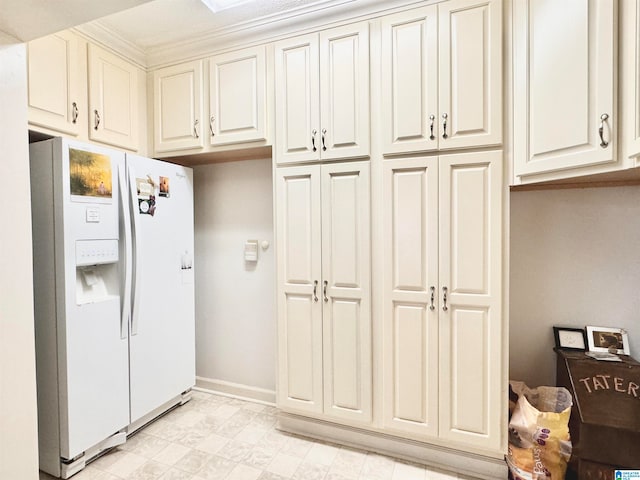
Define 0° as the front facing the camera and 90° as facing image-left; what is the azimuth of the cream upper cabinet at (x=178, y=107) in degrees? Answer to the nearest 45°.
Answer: approximately 45°

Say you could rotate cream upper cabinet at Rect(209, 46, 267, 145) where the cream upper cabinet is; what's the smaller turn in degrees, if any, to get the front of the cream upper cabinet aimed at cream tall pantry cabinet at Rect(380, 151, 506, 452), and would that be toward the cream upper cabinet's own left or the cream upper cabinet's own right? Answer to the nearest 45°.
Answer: approximately 90° to the cream upper cabinet's own left

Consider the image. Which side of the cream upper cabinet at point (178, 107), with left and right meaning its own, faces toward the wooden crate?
left

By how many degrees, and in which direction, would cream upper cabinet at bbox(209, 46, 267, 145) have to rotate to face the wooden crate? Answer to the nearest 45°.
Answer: approximately 90° to its left

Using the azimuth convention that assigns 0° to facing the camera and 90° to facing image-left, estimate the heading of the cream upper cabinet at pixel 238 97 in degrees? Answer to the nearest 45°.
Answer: approximately 45°

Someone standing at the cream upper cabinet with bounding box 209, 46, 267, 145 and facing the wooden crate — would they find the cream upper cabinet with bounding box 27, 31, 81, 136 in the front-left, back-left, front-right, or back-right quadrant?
back-right

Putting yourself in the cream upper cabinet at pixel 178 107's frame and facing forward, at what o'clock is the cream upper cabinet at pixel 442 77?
the cream upper cabinet at pixel 442 77 is roughly at 9 o'clock from the cream upper cabinet at pixel 178 107.

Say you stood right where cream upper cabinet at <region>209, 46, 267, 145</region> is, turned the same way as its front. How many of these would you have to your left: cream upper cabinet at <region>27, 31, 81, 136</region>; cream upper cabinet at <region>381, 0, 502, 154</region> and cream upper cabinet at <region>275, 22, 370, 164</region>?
2

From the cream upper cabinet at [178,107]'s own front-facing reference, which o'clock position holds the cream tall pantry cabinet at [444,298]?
The cream tall pantry cabinet is roughly at 9 o'clock from the cream upper cabinet.
